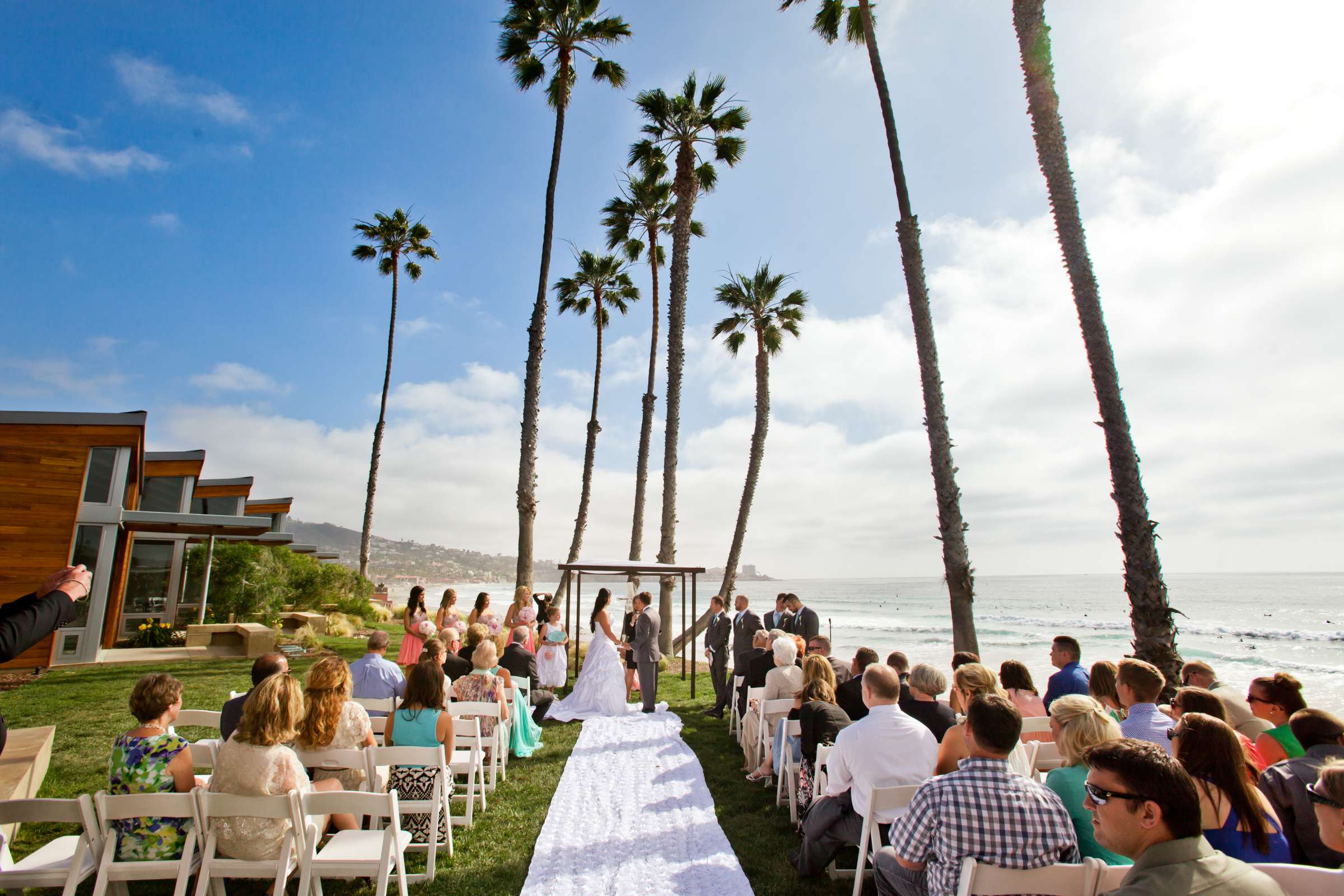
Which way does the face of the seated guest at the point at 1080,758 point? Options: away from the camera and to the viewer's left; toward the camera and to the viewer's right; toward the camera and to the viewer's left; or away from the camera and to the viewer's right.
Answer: away from the camera and to the viewer's left

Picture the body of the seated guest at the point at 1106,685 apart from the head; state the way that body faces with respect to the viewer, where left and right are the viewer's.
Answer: facing away from the viewer and to the left of the viewer

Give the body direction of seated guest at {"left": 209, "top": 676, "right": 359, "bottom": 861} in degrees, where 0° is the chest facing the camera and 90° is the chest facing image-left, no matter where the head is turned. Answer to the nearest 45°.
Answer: approximately 225°

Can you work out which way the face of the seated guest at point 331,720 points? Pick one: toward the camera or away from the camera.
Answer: away from the camera

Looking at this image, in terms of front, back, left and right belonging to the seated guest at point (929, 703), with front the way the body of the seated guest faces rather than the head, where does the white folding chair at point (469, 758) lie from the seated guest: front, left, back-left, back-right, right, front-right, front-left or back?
front-left

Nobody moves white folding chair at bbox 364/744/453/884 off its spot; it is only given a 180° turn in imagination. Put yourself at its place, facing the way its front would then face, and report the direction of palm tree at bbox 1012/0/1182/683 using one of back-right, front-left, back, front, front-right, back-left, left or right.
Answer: left

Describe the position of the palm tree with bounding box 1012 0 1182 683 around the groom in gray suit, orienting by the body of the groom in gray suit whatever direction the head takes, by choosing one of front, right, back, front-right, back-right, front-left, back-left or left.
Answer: back

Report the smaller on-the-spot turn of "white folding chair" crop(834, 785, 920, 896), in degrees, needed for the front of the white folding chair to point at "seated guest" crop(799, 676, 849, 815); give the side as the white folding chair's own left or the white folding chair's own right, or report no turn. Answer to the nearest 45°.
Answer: approximately 45° to the white folding chair's own right

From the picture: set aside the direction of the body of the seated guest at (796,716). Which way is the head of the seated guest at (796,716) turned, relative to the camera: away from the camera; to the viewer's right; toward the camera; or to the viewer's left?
away from the camera

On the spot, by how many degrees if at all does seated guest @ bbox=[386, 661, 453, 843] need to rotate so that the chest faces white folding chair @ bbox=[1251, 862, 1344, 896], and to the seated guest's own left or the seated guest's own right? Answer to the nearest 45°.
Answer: approximately 135° to the seated guest's own right

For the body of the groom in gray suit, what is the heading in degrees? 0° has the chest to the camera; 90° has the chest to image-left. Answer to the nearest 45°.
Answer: approximately 135°

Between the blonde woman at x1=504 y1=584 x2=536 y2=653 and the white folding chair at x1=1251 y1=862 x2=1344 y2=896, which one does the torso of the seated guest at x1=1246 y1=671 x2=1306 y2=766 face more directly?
the blonde woman

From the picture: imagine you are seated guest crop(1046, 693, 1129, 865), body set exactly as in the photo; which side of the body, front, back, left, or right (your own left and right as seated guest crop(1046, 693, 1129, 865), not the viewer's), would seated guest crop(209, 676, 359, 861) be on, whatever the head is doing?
left

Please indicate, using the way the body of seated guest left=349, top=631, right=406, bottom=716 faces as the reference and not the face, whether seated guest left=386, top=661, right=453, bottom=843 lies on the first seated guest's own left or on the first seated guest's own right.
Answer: on the first seated guest's own right
